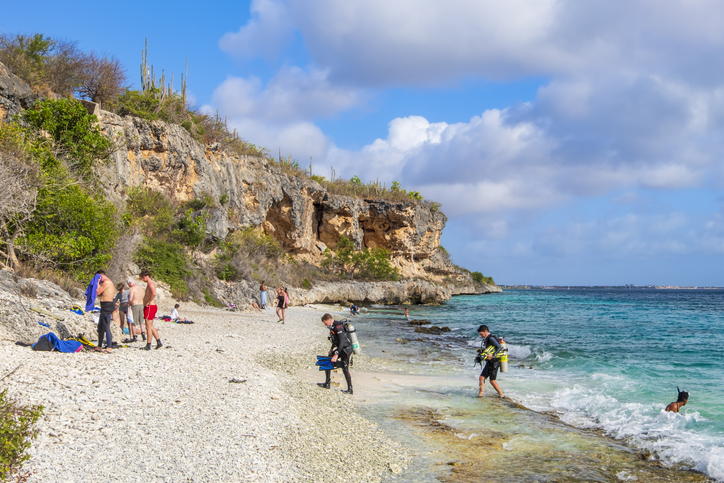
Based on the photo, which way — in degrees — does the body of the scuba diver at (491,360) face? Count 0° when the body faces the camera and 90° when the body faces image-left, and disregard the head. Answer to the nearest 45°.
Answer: approximately 90°

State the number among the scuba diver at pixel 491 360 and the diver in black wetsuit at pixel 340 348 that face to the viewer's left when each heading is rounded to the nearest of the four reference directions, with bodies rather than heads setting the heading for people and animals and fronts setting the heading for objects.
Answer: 2

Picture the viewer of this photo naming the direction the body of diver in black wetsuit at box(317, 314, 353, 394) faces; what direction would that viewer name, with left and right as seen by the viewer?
facing to the left of the viewer

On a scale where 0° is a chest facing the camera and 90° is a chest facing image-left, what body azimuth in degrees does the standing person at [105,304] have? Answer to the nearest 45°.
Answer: approximately 135°

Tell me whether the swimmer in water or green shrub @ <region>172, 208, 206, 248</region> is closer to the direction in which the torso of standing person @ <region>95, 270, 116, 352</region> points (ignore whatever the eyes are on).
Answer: the green shrub

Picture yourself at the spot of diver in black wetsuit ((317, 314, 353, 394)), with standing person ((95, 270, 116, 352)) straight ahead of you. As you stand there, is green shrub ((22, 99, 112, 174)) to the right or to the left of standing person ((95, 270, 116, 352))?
right

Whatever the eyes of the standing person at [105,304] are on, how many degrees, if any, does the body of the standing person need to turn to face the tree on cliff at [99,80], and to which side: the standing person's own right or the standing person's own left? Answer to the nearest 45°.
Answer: approximately 45° to the standing person's own right

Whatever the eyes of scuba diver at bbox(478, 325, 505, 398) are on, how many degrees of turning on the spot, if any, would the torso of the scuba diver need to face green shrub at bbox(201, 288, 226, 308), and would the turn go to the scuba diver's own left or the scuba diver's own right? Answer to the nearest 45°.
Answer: approximately 45° to the scuba diver's own right
